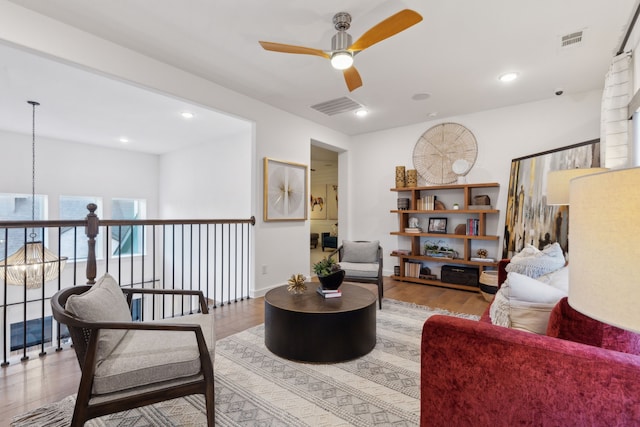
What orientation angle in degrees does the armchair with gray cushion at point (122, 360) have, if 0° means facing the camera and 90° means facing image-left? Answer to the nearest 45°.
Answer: approximately 270°

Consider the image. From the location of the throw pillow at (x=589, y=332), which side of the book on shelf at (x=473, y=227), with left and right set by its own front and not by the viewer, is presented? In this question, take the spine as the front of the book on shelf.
front

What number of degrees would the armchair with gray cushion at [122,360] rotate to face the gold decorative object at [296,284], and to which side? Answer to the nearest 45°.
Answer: approximately 45° to its left

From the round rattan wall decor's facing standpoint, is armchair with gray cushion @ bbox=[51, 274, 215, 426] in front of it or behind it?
in front

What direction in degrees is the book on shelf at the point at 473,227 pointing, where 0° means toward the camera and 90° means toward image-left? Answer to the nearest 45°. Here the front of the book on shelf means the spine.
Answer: approximately 0°

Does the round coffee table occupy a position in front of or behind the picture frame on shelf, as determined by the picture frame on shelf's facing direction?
in front

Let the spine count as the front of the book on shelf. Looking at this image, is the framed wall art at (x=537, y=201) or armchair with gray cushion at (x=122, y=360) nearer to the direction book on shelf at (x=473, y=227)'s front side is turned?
the armchair with gray cushion

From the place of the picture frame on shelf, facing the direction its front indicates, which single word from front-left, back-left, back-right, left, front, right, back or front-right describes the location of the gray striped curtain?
front-left

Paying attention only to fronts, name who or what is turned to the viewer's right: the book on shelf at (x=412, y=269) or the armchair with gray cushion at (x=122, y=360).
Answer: the armchair with gray cushion

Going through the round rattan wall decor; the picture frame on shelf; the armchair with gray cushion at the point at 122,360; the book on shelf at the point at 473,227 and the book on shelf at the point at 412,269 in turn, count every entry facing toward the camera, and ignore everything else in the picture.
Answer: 4

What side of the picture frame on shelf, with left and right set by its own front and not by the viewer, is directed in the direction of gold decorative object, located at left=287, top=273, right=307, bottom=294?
front
